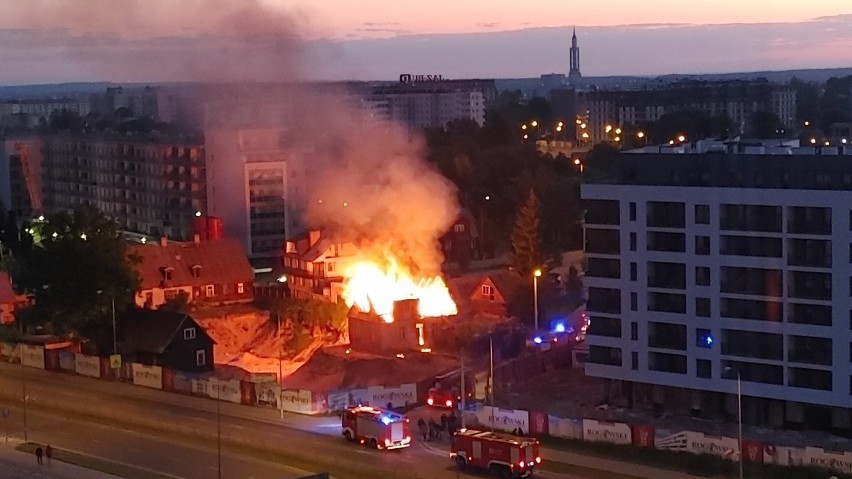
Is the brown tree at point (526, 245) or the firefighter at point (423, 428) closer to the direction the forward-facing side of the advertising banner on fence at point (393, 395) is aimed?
the firefighter

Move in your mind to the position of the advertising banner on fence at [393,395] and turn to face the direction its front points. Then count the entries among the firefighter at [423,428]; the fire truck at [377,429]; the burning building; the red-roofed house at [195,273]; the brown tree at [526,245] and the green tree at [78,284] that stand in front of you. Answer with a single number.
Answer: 2

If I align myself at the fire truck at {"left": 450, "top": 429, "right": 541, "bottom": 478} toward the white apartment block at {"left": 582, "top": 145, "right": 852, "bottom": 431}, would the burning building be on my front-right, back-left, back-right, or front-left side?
front-left

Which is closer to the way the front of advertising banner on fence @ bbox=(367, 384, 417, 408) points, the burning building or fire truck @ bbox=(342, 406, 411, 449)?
the fire truck

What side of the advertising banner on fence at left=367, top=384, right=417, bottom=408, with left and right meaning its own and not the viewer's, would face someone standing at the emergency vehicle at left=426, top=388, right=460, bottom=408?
left

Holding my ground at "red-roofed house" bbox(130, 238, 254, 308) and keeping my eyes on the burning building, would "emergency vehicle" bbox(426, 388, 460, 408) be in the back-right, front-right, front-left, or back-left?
front-right

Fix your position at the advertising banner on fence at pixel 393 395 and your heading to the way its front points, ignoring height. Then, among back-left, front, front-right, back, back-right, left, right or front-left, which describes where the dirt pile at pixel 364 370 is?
back

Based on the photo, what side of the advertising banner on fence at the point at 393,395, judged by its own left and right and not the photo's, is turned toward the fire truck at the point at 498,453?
front

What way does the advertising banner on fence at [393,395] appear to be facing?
toward the camera

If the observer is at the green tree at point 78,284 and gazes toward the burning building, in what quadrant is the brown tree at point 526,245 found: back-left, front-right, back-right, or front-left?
front-left

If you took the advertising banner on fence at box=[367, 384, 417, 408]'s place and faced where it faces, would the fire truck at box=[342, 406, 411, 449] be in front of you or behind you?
in front

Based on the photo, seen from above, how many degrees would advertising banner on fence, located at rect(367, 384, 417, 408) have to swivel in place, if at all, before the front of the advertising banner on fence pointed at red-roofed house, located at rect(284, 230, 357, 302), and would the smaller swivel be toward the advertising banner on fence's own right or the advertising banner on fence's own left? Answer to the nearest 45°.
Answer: approximately 180°

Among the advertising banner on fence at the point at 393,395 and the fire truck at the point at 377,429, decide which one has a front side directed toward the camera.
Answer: the advertising banner on fence
